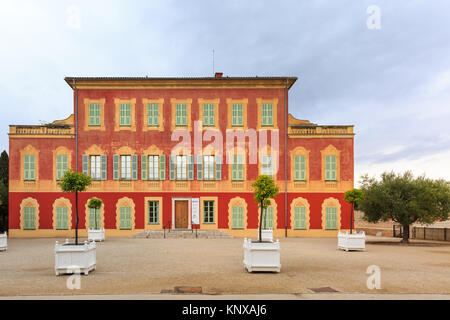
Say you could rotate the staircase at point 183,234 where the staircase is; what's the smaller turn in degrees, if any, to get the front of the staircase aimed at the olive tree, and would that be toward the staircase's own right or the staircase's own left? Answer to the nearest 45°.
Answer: approximately 45° to the staircase's own left

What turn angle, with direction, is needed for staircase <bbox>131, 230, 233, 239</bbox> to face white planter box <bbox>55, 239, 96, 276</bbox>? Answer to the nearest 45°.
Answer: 0° — it already faces it

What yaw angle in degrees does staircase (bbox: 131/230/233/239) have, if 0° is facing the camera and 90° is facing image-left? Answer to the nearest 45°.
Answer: approximately 0°

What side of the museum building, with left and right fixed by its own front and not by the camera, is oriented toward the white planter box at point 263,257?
front

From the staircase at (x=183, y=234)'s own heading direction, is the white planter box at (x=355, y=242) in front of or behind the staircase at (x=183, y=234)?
in front
